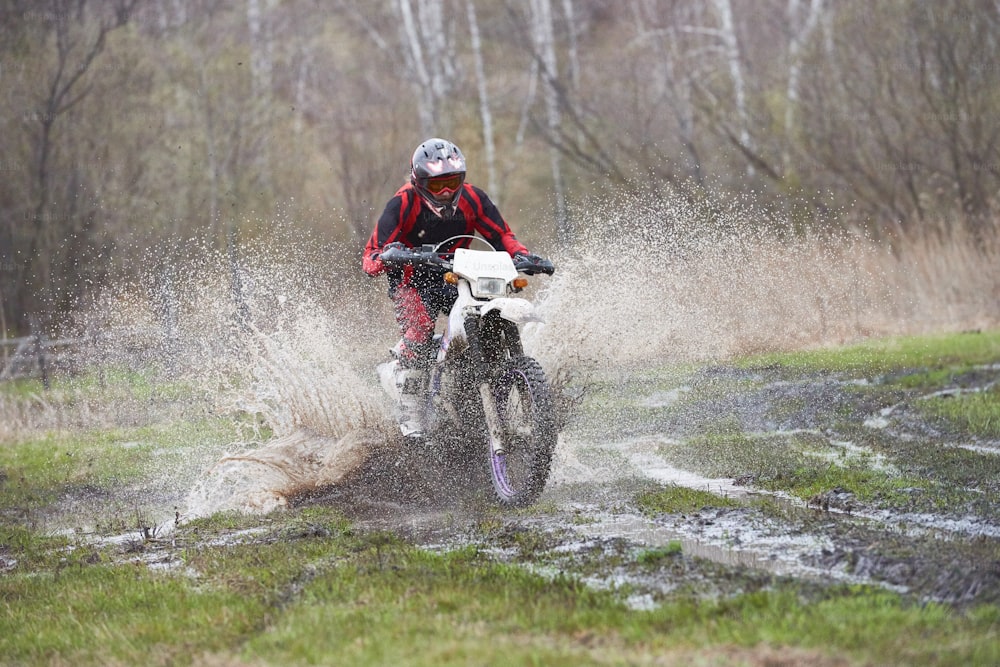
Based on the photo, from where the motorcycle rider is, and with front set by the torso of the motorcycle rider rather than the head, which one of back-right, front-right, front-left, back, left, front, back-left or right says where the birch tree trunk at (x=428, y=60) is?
back-left

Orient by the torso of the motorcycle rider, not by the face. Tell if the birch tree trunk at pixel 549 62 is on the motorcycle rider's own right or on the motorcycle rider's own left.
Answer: on the motorcycle rider's own left

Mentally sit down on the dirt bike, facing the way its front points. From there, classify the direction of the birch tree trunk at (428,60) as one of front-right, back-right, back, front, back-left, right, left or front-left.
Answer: back-left

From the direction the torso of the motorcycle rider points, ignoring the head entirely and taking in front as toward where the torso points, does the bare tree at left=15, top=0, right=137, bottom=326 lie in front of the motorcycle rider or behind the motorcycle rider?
behind

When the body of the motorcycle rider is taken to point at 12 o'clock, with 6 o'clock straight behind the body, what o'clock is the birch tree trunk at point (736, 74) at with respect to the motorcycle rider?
The birch tree trunk is roughly at 8 o'clock from the motorcycle rider.

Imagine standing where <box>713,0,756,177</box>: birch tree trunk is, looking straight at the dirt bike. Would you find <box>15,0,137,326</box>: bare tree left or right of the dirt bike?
right

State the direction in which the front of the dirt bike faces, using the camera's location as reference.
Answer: facing the viewer and to the right of the viewer

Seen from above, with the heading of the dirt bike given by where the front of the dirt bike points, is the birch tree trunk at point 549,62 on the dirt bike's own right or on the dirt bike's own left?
on the dirt bike's own left

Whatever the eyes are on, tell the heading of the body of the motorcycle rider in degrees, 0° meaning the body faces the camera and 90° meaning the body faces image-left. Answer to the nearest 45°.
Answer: approximately 315°

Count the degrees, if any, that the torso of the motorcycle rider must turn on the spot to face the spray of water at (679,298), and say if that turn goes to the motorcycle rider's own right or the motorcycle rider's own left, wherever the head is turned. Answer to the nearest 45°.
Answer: approximately 135° to the motorcycle rider's own left
